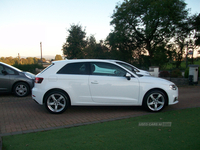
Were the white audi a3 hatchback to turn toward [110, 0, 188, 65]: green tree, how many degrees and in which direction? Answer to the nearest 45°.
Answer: approximately 90° to its left

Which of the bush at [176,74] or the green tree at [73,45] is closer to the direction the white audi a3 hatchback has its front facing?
the bush

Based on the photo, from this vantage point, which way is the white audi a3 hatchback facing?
to the viewer's right

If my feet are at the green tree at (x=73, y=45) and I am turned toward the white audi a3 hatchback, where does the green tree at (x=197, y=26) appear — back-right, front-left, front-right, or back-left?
front-left

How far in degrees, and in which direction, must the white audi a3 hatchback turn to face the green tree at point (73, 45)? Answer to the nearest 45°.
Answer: approximately 90° to its left

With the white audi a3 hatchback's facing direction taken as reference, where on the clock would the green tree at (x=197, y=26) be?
The green tree is roughly at 10 o'clock from the white audi a3 hatchback.
